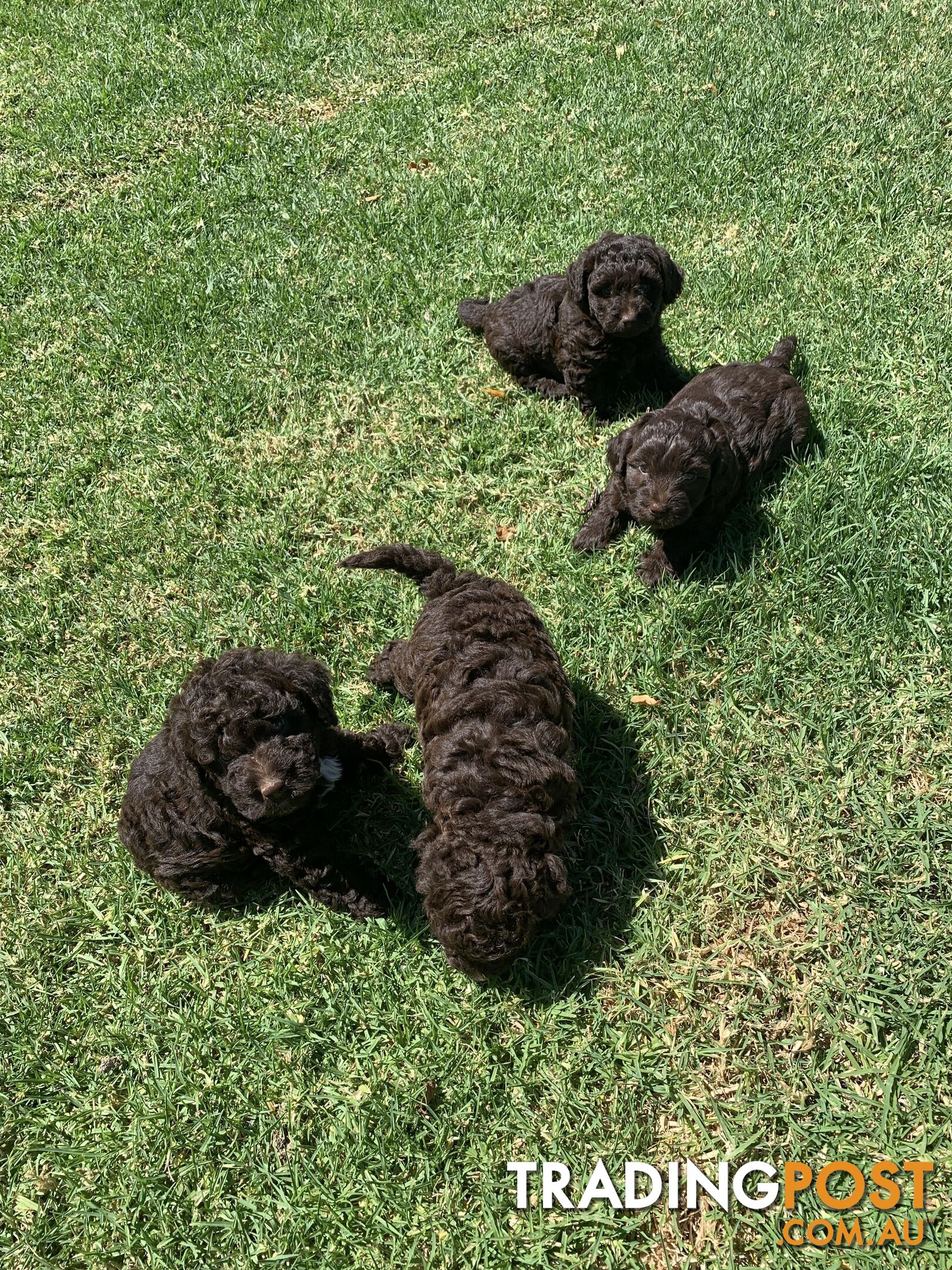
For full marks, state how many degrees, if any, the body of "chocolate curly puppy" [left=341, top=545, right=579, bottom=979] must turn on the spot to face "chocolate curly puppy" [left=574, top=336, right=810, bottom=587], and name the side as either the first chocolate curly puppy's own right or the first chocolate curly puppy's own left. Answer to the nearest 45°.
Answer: approximately 135° to the first chocolate curly puppy's own left

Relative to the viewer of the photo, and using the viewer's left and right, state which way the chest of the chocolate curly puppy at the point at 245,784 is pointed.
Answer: facing the viewer and to the right of the viewer

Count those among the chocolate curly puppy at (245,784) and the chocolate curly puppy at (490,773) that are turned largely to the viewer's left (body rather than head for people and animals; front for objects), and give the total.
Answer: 0

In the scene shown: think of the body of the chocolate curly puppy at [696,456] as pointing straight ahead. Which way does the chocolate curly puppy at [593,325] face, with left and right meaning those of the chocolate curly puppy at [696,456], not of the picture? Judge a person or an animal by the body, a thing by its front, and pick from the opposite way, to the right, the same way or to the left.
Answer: to the left

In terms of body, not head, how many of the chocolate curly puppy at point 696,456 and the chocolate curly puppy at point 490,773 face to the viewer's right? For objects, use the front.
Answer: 0

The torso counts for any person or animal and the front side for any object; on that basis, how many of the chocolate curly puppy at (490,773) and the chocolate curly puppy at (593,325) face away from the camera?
0

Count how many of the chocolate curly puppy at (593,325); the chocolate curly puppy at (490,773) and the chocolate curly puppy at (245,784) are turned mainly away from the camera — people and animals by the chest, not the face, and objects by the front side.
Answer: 0

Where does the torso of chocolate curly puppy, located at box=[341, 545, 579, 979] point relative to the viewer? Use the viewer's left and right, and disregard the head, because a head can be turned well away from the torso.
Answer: facing the viewer

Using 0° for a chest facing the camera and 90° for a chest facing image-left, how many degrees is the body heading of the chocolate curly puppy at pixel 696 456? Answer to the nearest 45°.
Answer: approximately 45°

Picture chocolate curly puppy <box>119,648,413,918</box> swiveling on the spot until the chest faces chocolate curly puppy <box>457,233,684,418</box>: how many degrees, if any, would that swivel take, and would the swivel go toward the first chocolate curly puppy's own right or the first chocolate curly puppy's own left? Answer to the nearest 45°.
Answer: approximately 90° to the first chocolate curly puppy's own left

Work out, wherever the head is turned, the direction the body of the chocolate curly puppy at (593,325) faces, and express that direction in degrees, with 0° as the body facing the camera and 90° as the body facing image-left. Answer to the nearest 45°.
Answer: approximately 315°
